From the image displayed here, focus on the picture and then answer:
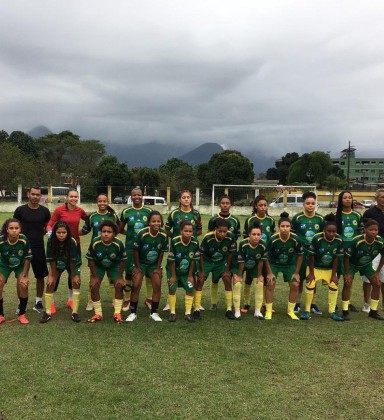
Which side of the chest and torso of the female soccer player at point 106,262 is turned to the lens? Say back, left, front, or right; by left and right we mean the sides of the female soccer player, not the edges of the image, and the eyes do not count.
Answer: front

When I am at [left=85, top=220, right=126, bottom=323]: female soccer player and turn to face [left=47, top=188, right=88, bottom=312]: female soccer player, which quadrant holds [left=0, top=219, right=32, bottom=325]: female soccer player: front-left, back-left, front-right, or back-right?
front-left

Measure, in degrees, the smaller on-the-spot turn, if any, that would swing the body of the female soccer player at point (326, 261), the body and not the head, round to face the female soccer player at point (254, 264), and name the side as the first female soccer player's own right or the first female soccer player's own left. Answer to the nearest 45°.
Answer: approximately 90° to the first female soccer player's own right

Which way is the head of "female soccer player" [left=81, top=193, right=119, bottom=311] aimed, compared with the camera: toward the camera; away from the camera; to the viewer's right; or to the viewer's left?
toward the camera

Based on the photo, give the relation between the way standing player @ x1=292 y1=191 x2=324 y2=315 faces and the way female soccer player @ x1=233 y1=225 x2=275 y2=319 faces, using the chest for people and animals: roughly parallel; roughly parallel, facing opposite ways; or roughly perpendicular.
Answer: roughly parallel

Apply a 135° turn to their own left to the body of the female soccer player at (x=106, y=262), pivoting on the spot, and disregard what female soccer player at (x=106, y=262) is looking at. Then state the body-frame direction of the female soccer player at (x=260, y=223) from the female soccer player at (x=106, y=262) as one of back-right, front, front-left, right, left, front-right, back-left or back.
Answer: front-right

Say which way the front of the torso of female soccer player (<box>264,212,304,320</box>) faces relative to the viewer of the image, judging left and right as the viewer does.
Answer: facing the viewer

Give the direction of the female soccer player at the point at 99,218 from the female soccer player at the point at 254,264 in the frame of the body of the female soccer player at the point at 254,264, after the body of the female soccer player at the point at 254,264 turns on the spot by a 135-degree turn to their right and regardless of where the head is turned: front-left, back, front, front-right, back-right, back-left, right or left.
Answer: front-left

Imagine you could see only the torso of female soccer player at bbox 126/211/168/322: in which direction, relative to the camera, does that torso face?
toward the camera

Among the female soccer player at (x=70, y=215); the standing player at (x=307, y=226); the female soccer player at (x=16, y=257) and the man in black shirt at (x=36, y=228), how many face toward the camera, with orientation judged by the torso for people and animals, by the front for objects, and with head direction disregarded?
4

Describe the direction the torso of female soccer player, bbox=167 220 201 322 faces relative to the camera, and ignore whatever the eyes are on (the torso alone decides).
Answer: toward the camera

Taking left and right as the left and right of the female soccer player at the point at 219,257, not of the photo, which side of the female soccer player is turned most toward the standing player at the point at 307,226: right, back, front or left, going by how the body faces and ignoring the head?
left

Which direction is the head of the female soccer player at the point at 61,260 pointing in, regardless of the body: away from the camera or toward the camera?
toward the camera

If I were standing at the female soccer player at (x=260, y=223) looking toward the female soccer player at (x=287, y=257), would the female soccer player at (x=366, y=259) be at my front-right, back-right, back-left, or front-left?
front-left

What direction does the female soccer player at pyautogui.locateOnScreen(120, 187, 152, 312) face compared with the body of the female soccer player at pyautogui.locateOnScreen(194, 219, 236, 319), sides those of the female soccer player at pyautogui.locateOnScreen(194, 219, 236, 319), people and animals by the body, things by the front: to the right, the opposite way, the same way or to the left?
the same way

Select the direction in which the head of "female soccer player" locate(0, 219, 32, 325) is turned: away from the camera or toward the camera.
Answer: toward the camera

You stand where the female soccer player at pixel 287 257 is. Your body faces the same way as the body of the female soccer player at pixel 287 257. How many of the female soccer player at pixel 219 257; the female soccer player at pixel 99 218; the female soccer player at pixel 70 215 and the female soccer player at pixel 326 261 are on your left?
1

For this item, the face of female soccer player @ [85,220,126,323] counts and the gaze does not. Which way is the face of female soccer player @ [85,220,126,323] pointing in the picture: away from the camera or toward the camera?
toward the camera
